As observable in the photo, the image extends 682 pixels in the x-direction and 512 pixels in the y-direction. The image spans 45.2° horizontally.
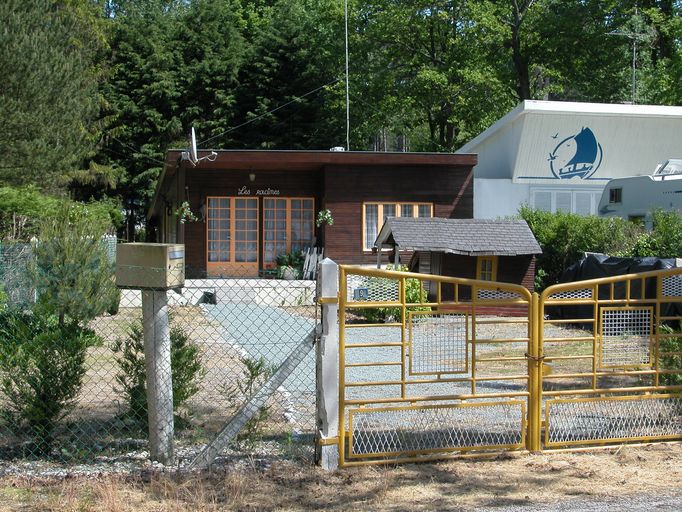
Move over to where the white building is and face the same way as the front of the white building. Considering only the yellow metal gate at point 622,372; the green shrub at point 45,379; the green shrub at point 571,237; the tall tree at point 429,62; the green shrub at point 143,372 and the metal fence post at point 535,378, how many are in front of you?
5

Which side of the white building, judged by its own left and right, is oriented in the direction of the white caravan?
front

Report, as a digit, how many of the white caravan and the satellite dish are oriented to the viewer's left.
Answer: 1

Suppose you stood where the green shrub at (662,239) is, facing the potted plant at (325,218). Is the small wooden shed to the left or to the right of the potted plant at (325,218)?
left

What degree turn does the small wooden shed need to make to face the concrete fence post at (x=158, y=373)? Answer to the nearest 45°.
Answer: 0° — it already faces it

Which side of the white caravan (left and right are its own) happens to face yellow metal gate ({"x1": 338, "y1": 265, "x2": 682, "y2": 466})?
left

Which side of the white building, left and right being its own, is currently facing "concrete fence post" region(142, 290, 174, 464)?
front

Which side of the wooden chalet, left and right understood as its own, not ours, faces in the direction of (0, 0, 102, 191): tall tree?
right

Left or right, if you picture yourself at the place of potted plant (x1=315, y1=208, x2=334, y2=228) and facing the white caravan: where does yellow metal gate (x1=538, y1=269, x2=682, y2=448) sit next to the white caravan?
right

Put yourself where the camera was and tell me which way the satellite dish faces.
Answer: facing to the right of the viewer

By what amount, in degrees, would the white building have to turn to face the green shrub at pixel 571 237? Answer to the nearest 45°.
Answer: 0° — it already faces it

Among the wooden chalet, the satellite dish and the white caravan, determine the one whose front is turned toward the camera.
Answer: the wooden chalet

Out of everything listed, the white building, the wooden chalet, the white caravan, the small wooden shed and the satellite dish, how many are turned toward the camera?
3
